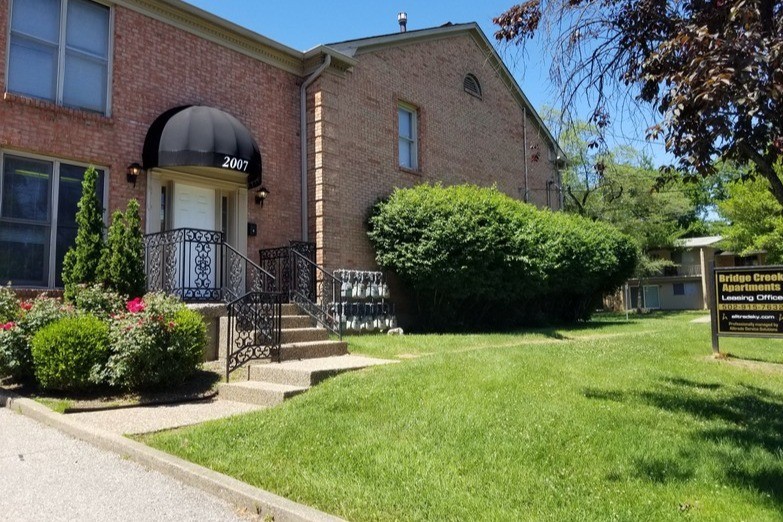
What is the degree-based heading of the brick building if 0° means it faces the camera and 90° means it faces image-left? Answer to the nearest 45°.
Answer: approximately 315°

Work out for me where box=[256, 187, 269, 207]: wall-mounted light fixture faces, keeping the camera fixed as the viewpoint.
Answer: facing the viewer and to the right of the viewer

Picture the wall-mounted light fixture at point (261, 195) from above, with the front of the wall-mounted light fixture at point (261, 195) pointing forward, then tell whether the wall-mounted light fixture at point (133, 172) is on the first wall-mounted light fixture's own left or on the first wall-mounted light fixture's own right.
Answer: on the first wall-mounted light fixture's own right

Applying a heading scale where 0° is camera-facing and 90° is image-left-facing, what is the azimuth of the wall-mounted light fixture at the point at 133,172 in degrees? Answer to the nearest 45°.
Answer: approximately 315°

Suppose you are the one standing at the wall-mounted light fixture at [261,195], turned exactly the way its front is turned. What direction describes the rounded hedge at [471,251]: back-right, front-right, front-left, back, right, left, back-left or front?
front-left

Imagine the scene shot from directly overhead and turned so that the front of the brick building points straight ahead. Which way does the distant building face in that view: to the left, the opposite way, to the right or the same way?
to the right

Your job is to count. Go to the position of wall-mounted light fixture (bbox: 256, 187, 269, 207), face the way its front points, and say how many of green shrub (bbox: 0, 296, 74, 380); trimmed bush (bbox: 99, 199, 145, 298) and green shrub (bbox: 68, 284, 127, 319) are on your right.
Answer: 3

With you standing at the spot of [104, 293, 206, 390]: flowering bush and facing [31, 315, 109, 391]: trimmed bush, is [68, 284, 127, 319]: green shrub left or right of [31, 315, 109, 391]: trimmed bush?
right

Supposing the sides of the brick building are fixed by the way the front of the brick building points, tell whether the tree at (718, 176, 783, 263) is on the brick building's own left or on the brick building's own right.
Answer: on the brick building's own left

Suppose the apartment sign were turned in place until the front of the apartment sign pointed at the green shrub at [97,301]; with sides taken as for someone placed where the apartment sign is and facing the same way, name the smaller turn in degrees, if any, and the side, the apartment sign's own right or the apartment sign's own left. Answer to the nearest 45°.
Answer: approximately 45° to the apartment sign's own right

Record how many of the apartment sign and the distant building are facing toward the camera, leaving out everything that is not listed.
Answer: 2

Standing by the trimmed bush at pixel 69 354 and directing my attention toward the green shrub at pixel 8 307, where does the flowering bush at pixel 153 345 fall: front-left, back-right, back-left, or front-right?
back-right

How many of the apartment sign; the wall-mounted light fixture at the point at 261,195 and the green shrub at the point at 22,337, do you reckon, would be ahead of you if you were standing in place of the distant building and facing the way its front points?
3

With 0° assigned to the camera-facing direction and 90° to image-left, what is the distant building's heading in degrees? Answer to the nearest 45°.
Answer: approximately 0°
